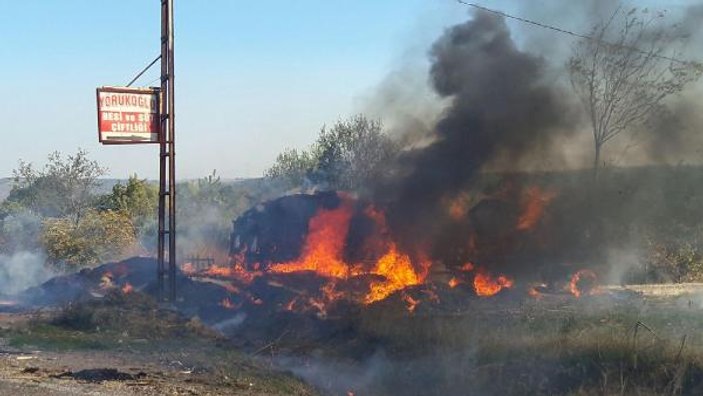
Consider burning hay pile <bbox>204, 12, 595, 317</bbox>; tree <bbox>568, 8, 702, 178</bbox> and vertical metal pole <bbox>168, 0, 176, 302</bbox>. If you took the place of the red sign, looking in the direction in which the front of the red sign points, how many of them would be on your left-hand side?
3

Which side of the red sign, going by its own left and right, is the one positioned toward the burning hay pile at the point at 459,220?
left

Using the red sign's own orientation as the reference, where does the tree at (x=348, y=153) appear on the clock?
The tree is roughly at 7 o'clock from the red sign.

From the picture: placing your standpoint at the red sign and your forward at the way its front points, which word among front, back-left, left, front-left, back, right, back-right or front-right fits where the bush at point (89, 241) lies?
back

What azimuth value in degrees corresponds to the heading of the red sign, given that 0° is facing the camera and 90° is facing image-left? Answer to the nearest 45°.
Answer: approximately 0°

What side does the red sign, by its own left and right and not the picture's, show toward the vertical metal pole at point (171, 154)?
left
